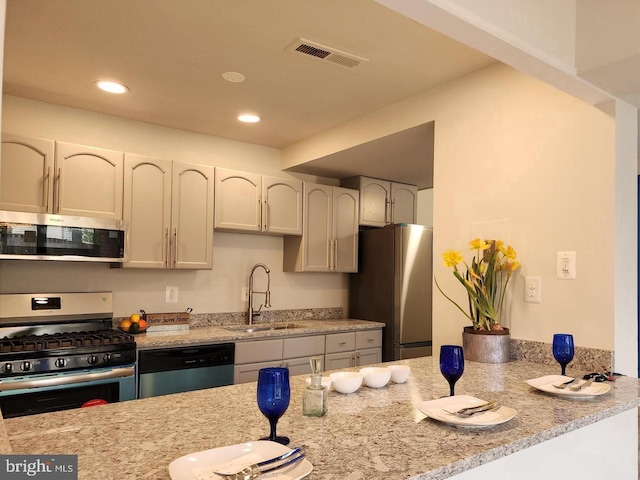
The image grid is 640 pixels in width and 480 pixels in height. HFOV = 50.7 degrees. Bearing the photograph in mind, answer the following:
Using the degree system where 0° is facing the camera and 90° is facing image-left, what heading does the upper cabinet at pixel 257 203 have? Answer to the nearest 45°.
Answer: approximately 315°

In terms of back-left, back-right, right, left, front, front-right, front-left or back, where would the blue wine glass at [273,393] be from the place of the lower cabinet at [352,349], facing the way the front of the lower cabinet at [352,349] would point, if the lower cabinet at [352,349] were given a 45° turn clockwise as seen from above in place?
front

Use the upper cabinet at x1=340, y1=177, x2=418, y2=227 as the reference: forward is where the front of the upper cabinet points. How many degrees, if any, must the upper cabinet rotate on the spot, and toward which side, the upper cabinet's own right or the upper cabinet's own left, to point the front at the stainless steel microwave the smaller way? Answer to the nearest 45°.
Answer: approximately 90° to the upper cabinet's own right

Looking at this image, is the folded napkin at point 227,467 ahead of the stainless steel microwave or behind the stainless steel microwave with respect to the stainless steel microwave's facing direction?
ahead

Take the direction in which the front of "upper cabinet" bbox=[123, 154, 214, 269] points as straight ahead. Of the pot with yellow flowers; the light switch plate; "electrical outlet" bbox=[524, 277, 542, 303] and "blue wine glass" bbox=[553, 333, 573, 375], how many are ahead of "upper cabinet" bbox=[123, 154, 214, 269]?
4

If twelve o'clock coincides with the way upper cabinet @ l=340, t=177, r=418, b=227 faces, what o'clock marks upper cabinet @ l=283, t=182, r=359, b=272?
upper cabinet @ l=283, t=182, r=359, b=272 is roughly at 3 o'clock from upper cabinet @ l=340, t=177, r=418, b=227.

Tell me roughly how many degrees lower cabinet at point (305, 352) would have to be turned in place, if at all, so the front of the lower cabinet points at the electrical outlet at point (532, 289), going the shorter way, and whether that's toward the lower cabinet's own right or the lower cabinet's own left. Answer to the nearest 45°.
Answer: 0° — it already faces it

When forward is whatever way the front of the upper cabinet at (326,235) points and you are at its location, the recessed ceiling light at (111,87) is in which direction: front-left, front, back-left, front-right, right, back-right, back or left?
right

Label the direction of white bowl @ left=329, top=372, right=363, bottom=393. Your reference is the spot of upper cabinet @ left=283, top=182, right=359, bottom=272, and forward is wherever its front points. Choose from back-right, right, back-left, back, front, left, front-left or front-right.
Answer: front-right

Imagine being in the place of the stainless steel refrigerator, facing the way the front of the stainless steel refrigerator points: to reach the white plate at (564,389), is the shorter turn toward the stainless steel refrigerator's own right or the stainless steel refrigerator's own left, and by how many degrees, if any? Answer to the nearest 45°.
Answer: approximately 45° to the stainless steel refrigerator's own right

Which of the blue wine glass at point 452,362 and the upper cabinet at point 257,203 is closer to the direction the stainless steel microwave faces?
the blue wine glass

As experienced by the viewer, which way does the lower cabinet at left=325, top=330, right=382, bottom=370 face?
facing the viewer and to the right of the viewer

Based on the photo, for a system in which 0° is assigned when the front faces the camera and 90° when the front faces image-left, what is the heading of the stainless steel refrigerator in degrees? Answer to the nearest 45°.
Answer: approximately 315°

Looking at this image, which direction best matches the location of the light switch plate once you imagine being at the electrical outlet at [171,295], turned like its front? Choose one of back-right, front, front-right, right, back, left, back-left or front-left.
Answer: front-left
